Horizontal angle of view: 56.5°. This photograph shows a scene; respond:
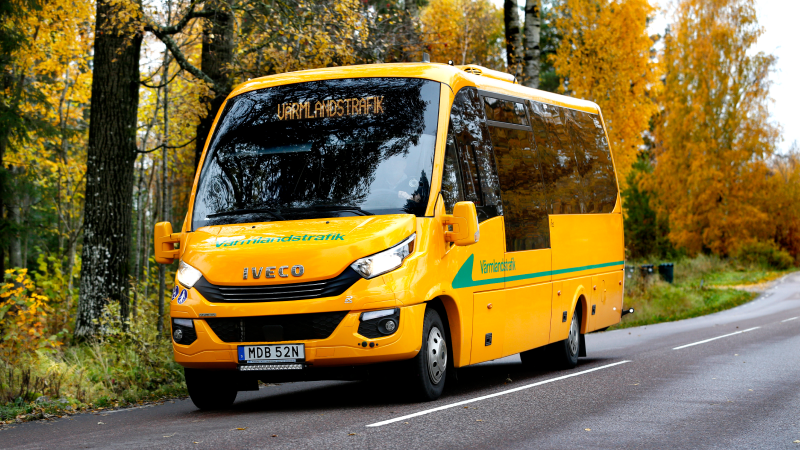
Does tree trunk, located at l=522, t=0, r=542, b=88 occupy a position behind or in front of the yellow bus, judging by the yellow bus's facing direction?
behind

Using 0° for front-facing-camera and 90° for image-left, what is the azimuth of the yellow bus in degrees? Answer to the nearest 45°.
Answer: approximately 45°

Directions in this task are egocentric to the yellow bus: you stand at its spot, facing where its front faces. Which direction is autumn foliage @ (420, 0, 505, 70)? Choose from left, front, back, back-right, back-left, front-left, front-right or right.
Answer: back-right

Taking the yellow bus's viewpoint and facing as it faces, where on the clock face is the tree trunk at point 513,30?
The tree trunk is roughly at 5 o'clock from the yellow bus.

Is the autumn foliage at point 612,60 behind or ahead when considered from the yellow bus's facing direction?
behind

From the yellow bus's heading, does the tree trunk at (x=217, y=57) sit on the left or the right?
on its right

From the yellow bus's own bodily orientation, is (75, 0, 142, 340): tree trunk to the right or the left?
on its right
